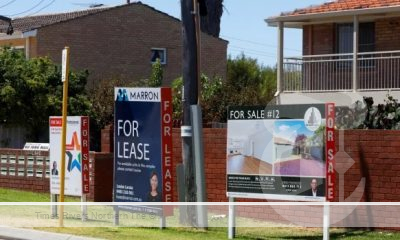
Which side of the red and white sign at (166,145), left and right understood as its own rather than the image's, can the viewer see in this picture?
front

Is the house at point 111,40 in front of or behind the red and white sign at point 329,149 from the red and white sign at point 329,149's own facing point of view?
behind

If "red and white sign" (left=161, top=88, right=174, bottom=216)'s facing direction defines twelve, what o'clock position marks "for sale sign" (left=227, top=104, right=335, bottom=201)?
The for sale sign is roughly at 10 o'clock from the red and white sign.

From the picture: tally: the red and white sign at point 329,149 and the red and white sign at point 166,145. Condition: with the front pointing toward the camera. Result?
2

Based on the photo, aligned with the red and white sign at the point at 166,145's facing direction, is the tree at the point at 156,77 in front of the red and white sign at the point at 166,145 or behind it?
behind

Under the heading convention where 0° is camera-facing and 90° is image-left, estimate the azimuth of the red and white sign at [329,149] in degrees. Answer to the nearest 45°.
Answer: approximately 0°
